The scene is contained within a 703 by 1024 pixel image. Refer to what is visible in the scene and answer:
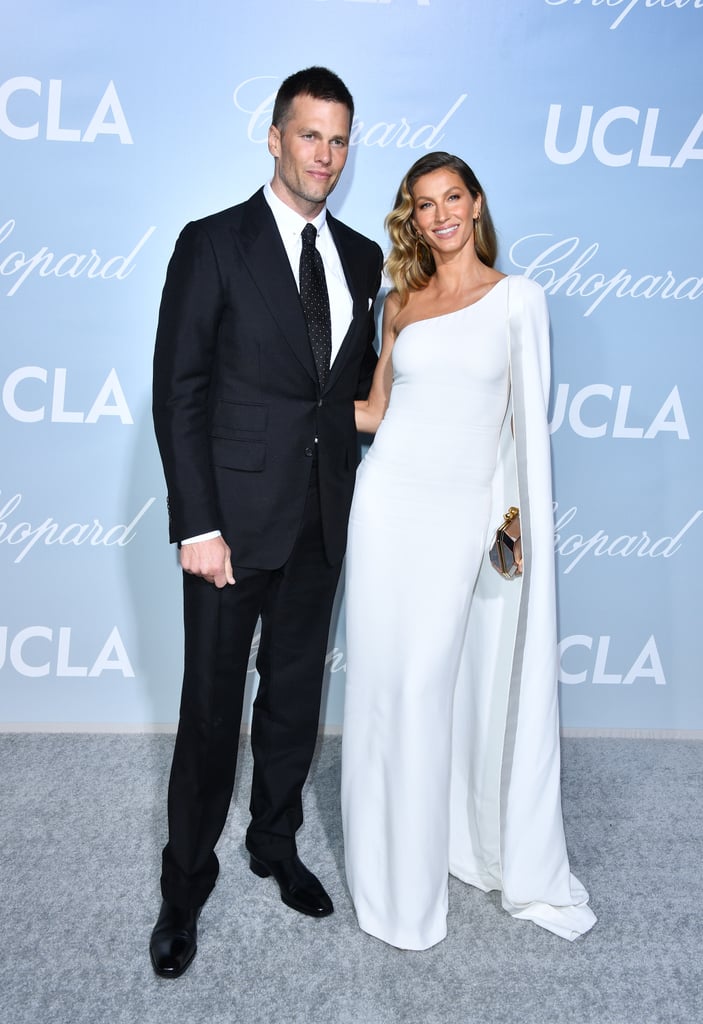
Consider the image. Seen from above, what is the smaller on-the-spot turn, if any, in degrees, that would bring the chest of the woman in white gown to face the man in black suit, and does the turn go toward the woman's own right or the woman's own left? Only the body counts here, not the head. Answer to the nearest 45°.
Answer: approximately 90° to the woman's own right

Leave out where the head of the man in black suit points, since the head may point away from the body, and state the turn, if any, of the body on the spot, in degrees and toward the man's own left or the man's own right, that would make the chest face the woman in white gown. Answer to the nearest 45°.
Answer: approximately 45° to the man's own left

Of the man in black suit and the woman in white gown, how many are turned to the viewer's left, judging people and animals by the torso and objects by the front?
0

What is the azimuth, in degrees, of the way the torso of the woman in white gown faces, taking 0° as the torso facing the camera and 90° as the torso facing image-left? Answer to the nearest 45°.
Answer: approximately 0°
